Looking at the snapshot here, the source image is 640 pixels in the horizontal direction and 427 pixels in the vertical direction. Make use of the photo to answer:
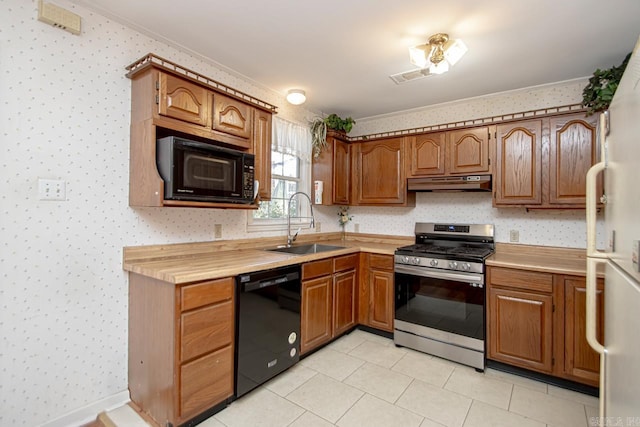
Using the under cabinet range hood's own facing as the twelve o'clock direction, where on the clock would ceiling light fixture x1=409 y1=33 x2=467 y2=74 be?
The ceiling light fixture is roughly at 12 o'clock from the under cabinet range hood.

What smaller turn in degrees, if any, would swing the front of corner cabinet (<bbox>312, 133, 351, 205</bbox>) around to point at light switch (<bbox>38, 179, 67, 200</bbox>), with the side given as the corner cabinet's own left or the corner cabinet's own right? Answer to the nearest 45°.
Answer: approximately 90° to the corner cabinet's own right

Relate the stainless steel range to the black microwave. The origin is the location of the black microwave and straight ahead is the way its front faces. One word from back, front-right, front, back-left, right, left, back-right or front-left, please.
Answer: front-left

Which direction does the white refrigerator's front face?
to the viewer's left

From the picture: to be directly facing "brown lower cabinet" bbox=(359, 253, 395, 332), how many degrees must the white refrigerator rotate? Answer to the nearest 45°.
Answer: approximately 45° to its right

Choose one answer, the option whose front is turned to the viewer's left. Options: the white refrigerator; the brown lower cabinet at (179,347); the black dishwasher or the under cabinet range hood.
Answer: the white refrigerator
